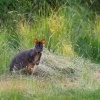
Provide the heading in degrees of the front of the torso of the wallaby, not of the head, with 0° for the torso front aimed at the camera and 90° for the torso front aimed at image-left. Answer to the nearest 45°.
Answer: approximately 315°
